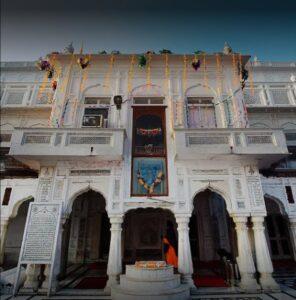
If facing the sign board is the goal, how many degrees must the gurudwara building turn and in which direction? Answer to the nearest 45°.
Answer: approximately 90° to its right

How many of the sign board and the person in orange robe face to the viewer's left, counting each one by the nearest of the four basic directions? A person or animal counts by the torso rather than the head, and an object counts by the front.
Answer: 1

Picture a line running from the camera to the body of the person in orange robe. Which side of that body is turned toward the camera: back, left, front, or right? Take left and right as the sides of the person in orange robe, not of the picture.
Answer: left

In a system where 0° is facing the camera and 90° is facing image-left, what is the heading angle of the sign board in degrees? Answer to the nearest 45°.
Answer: approximately 0°

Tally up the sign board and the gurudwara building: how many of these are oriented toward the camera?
2

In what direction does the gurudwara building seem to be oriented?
toward the camera

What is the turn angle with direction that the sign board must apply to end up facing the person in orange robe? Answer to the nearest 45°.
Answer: approximately 90° to its left

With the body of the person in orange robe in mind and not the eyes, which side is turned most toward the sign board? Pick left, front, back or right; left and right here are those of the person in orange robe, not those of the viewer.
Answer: front
